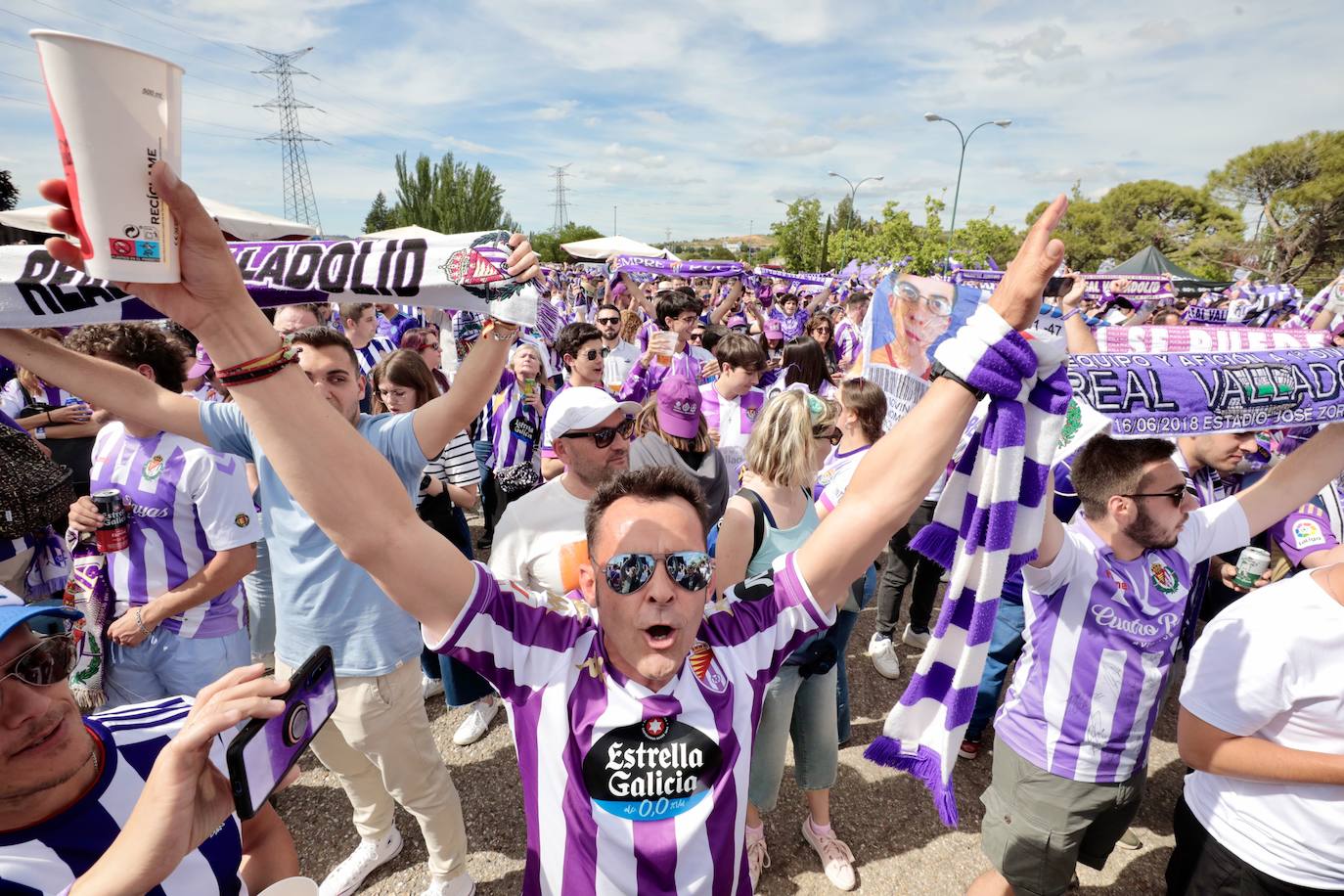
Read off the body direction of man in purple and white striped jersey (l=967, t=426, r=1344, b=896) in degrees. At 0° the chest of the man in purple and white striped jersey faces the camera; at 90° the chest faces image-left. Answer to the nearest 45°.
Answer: approximately 315°

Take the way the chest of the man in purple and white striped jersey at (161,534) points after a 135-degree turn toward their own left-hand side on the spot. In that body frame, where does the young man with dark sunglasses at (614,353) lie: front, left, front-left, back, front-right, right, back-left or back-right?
front-left

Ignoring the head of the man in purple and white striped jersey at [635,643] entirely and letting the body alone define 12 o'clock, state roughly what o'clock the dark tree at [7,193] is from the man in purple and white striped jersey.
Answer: The dark tree is roughly at 5 o'clock from the man in purple and white striped jersey.

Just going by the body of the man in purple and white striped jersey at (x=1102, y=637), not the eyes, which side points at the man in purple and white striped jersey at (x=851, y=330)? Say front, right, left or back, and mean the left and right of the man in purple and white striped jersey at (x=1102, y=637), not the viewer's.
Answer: back

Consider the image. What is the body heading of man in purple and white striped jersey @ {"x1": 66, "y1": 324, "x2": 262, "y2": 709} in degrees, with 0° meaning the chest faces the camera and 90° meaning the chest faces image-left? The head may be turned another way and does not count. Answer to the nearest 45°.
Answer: approximately 45°

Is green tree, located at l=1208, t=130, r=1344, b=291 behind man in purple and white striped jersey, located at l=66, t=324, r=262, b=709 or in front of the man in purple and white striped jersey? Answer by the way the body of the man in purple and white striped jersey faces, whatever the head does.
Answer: behind

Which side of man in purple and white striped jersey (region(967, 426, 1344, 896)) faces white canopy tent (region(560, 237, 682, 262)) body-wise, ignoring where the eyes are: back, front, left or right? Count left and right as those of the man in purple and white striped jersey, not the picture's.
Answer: back

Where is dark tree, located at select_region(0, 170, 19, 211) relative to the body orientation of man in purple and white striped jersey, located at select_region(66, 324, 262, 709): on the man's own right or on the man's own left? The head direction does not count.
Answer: on the man's own right

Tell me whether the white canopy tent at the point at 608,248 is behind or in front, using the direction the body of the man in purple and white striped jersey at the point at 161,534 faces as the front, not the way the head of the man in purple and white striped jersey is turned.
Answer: behind

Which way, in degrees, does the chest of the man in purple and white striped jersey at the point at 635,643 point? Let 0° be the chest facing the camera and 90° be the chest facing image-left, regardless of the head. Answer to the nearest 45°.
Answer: approximately 0°

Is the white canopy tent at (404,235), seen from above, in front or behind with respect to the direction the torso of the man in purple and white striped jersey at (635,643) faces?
behind
